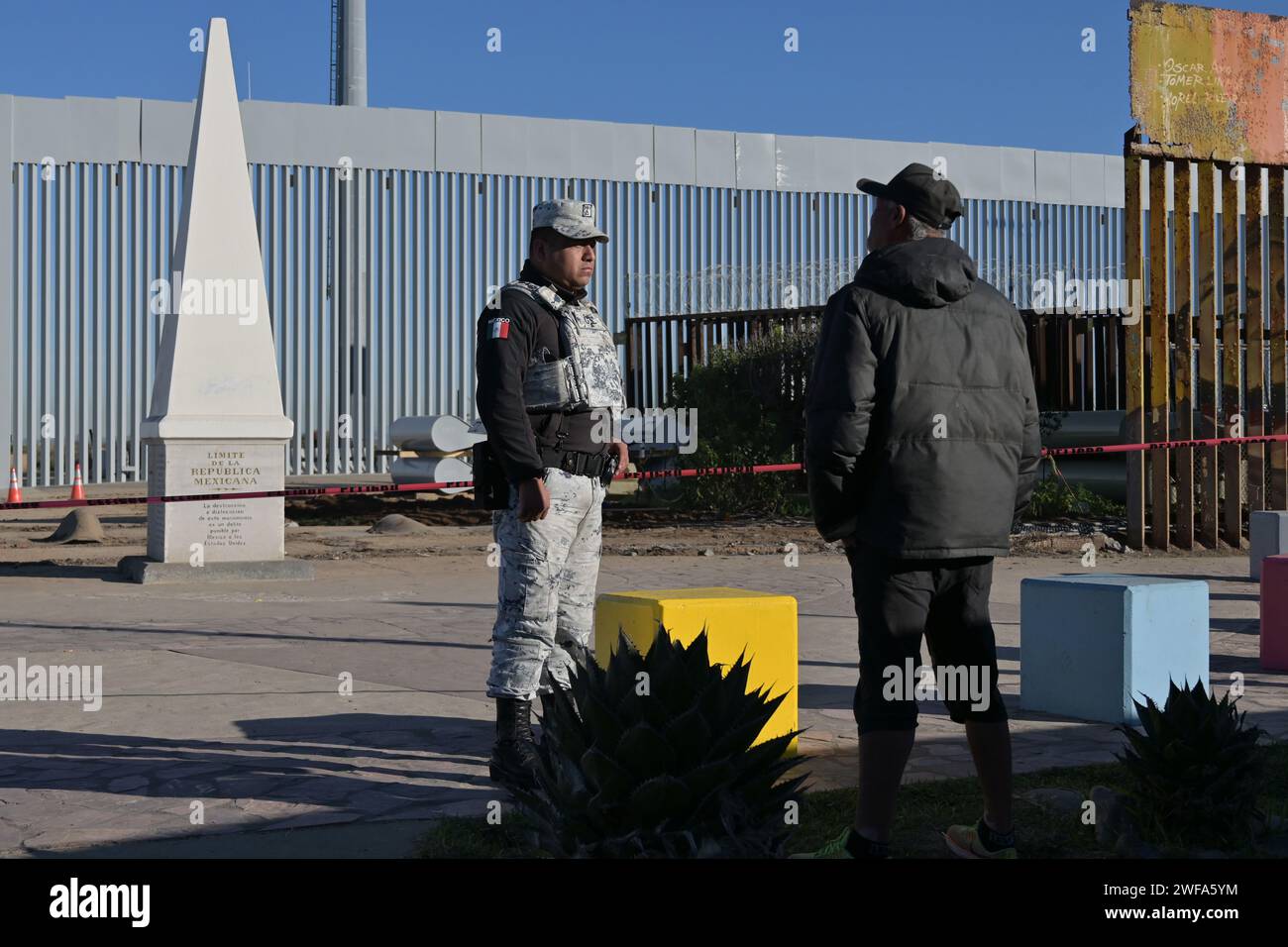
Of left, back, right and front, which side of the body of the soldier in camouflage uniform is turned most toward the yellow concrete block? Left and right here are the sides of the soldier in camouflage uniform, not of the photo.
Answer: left

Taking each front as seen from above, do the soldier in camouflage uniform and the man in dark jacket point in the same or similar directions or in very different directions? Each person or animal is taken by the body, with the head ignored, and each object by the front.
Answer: very different directions

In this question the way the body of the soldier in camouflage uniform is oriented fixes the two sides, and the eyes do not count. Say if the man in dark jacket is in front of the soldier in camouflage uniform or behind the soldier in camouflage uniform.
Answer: in front

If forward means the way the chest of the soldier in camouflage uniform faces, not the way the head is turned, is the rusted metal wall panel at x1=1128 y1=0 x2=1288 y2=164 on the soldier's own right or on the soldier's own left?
on the soldier's own left

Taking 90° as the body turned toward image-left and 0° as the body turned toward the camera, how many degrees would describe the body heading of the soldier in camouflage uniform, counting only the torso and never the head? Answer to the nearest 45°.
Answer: approximately 315°

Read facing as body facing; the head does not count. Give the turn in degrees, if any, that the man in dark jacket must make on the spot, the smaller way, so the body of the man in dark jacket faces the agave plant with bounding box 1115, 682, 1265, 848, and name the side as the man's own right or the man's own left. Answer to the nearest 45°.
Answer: approximately 90° to the man's own right

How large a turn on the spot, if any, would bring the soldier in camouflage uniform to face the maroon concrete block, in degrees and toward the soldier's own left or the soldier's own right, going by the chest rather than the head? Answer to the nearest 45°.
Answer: approximately 90° to the soldier's own left

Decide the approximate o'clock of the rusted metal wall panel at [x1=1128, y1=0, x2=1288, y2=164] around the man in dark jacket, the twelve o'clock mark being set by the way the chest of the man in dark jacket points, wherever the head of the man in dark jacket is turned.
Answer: The rusted metal wall panel is roughly at 2 o'clock from the man in dark jacket.

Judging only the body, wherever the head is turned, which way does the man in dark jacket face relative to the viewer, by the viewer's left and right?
facing away from the viewer and to the left of the viewer

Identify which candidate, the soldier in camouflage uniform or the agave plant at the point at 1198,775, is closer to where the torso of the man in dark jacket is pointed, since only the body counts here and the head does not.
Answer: the soldier in camouflage uniform

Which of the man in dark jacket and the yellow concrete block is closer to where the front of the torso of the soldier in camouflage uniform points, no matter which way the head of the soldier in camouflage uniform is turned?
the man in dark jacket

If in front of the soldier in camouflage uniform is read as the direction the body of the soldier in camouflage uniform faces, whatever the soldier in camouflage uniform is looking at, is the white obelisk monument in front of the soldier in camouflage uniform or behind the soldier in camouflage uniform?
behind
